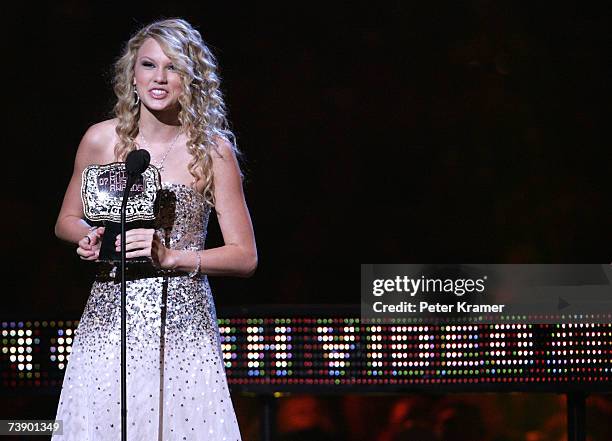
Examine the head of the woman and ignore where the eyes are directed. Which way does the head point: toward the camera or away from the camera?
toward the camera

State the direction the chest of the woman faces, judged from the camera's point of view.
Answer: toward the camera
